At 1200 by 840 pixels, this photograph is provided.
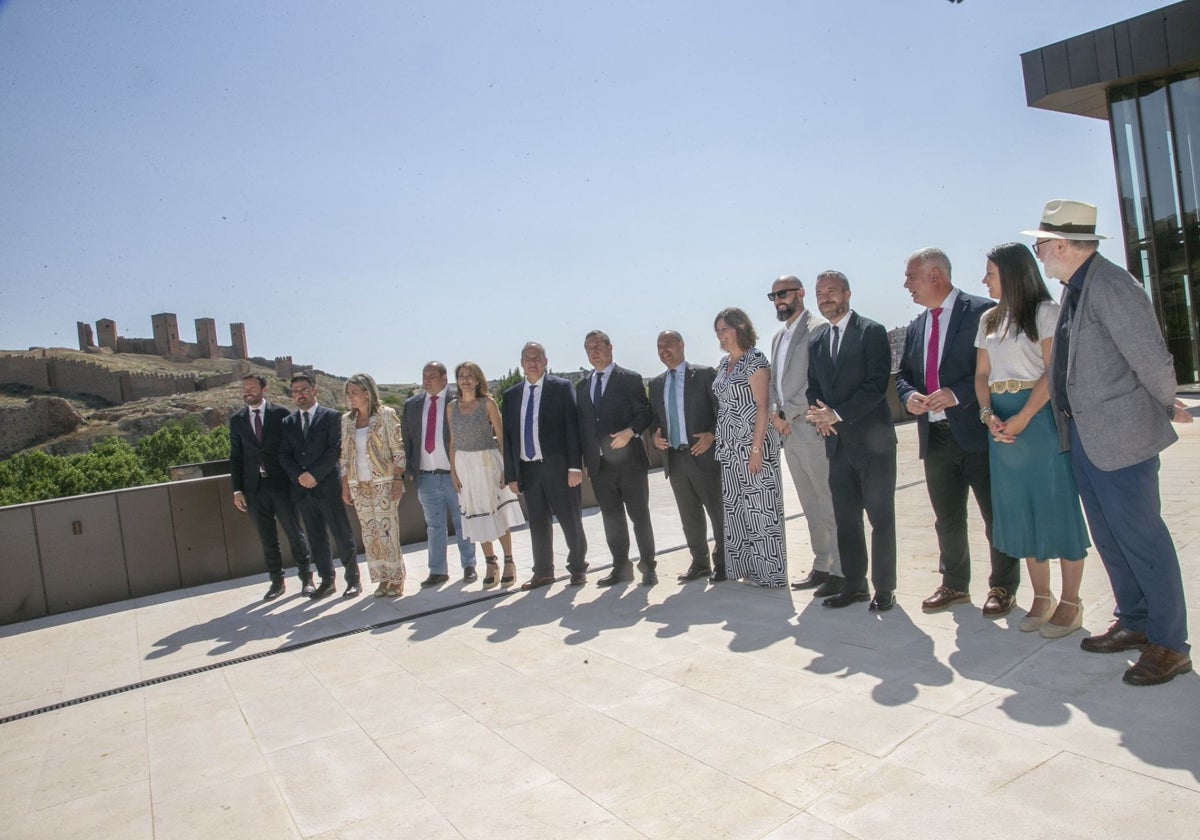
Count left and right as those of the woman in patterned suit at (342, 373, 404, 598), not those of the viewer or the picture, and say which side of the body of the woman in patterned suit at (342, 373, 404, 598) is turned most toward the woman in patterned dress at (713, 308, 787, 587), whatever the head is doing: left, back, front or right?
left

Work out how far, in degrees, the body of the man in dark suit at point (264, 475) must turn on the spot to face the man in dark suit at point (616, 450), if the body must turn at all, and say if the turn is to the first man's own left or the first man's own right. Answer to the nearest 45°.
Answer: approximately 45° to the first man's own left

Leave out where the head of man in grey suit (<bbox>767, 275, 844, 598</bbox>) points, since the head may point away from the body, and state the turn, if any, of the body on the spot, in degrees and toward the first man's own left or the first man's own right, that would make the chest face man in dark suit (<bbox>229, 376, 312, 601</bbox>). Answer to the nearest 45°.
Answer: approximately 45° to the first man's own right

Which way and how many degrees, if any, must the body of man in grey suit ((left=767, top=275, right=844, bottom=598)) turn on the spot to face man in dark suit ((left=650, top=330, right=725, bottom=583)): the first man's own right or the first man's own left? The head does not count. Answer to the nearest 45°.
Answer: approximately 90° to the first man's own right

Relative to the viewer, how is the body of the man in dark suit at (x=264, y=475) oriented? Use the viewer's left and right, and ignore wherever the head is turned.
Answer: facing the viewer

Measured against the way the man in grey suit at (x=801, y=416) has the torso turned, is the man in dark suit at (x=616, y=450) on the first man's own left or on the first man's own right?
on the first man's own right

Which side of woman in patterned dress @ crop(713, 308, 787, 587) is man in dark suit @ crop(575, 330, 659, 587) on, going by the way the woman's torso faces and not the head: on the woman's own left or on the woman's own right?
on the woman's own right

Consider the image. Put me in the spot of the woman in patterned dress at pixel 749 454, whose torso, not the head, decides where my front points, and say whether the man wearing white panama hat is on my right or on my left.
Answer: on my left

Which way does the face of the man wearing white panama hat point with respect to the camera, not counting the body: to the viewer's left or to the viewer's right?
to the viewer's left

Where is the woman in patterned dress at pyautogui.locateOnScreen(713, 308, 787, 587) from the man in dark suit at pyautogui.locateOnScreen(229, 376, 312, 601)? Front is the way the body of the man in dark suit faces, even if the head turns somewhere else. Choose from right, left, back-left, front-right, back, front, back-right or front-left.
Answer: front-left

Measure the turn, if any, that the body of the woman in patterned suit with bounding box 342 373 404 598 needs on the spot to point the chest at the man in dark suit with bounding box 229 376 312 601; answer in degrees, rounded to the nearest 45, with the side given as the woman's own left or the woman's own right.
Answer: approximately 90° to the woman's own right

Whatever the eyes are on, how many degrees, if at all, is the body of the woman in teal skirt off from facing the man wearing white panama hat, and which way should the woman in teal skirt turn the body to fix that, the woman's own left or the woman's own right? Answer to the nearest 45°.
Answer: approximately 90° to the woman's own left

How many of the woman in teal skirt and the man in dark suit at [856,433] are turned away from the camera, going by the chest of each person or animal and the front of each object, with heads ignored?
0
